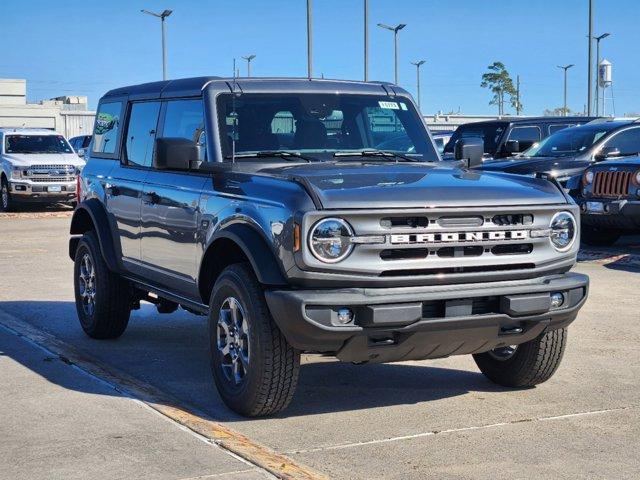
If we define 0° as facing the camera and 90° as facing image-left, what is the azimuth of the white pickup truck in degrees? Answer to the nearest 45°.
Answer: approximately 315°

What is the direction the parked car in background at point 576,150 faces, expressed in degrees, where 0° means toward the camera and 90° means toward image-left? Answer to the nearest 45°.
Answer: approximately 45°

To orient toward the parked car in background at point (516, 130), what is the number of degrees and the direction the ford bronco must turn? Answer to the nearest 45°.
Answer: approximately 135° to its left

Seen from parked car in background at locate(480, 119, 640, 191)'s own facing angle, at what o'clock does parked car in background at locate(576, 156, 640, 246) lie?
parked car in background at locate(576, 156, 640, 246) is roughly at 10 o'clock from parked car in background at locate(480, 119, 640, 191).

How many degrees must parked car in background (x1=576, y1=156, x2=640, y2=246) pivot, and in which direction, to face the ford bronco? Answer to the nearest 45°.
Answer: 0° — it already faces it

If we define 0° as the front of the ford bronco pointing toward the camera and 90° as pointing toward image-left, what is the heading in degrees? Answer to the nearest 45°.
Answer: approximately 315°

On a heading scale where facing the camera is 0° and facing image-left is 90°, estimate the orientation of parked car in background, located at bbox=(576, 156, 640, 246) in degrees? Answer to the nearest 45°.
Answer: approximately 0°

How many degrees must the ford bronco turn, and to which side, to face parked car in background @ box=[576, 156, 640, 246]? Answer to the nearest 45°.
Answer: approximately 90° to its left

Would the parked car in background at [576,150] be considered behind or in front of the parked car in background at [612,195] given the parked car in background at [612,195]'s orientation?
behind

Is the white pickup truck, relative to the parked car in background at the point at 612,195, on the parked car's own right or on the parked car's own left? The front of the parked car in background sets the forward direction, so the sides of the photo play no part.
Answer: on the parked car's own right
